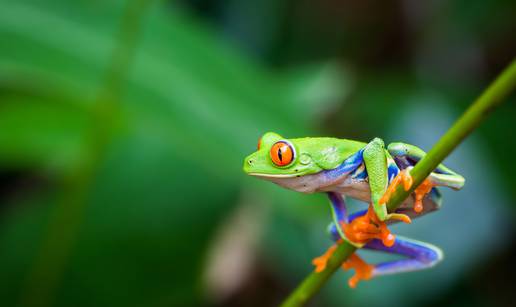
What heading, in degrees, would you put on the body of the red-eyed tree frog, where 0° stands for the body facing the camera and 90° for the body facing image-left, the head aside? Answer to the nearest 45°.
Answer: approximately 90°
